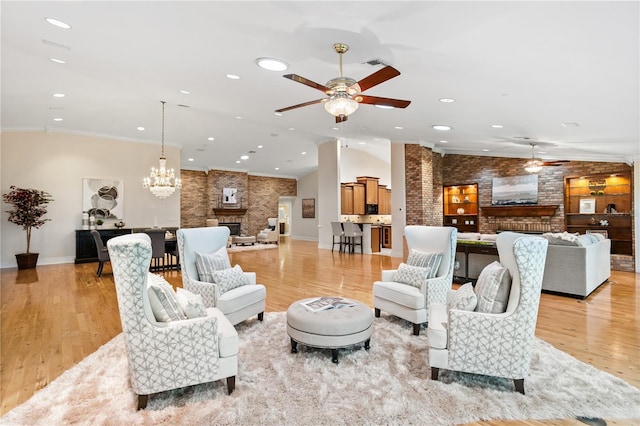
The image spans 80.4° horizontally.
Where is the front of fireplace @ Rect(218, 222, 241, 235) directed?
toward the camera

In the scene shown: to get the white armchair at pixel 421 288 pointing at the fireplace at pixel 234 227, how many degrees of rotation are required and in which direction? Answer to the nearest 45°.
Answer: approximately 90° to its right

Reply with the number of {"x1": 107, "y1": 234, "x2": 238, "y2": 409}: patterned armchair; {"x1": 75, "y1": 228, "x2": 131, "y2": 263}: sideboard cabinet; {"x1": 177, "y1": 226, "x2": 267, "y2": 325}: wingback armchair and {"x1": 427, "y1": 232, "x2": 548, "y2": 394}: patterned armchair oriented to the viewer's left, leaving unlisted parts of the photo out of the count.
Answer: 1

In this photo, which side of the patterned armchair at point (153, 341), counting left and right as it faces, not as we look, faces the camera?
right

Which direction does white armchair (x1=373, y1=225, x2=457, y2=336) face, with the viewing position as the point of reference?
facing the viewer and to the left of the viewer

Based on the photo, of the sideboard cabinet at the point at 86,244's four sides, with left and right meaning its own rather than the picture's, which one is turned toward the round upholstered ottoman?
front

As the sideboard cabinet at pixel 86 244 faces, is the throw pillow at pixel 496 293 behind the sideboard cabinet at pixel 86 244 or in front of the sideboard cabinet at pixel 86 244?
in front

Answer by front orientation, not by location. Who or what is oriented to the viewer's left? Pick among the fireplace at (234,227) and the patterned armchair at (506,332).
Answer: the patterned armchair

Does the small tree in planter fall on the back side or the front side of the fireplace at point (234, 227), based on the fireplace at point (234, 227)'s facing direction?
on the front side

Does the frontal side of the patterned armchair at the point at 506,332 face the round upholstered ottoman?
yes

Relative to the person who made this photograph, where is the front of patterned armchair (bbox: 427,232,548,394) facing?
facing to the left of the viewer

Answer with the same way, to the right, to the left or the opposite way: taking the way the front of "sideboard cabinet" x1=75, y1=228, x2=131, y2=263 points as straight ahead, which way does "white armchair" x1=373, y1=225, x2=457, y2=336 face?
to the right

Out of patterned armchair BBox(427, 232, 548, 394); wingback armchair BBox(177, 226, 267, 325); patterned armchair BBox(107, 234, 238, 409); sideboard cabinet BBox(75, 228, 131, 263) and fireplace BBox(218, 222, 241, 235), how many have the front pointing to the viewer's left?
1
